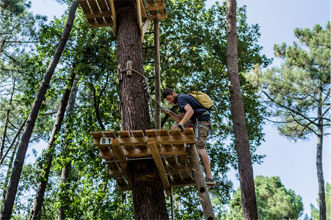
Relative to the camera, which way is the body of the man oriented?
to the viewer's left

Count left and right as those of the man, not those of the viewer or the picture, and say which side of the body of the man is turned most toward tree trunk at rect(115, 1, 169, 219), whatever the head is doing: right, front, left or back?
front

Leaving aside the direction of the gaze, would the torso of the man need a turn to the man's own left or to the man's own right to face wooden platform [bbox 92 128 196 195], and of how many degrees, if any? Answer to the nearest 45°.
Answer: approximately 45° to the man's own left

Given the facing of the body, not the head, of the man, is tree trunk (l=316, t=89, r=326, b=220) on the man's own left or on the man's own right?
on the man's own right

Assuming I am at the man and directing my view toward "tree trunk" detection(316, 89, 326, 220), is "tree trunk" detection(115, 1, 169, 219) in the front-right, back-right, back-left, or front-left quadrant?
back-left

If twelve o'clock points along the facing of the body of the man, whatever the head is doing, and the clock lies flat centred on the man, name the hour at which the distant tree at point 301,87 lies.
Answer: The distant tree is roughly at 4 o'clock from the man.

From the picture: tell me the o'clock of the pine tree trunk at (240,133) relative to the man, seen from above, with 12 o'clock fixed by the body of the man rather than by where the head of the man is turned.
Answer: The pine tree trunk is roughly at 4 o'clock from the man.

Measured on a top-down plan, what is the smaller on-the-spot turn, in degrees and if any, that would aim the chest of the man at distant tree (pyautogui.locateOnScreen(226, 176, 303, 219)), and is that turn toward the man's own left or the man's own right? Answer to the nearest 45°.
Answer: approximately 90° to the man's own right

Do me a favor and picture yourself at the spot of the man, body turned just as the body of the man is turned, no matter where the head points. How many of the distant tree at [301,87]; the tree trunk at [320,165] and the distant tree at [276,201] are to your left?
0

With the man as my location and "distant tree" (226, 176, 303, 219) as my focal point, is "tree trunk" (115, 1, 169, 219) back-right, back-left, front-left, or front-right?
back-left
